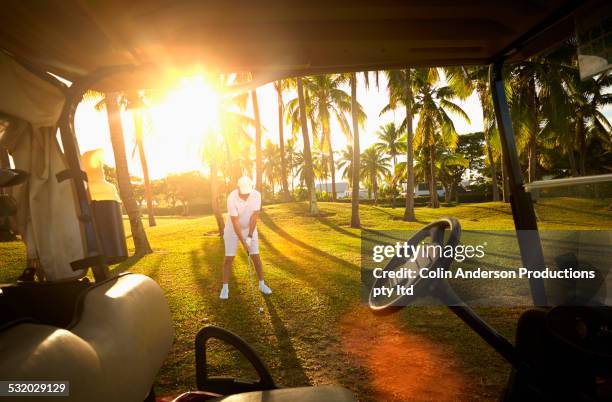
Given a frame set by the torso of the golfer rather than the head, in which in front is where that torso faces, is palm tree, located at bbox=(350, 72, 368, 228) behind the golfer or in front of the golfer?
behind

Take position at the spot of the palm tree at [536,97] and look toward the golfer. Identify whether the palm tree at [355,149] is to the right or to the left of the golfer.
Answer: right

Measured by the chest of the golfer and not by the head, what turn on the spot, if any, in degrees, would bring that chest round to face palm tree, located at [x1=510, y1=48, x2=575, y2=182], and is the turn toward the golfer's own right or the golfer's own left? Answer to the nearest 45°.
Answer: approximately 135° to the golfer's own left

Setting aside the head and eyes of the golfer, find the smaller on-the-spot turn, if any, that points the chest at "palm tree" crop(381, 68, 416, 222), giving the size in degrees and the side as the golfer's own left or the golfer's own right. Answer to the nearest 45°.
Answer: approximately 135° to the golfer's own left

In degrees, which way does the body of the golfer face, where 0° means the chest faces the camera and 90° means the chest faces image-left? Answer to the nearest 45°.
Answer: approximately 0°

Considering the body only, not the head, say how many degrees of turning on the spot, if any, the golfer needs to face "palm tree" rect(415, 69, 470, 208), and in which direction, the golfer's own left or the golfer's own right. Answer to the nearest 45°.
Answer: approximately 135° to the golfer's own left
